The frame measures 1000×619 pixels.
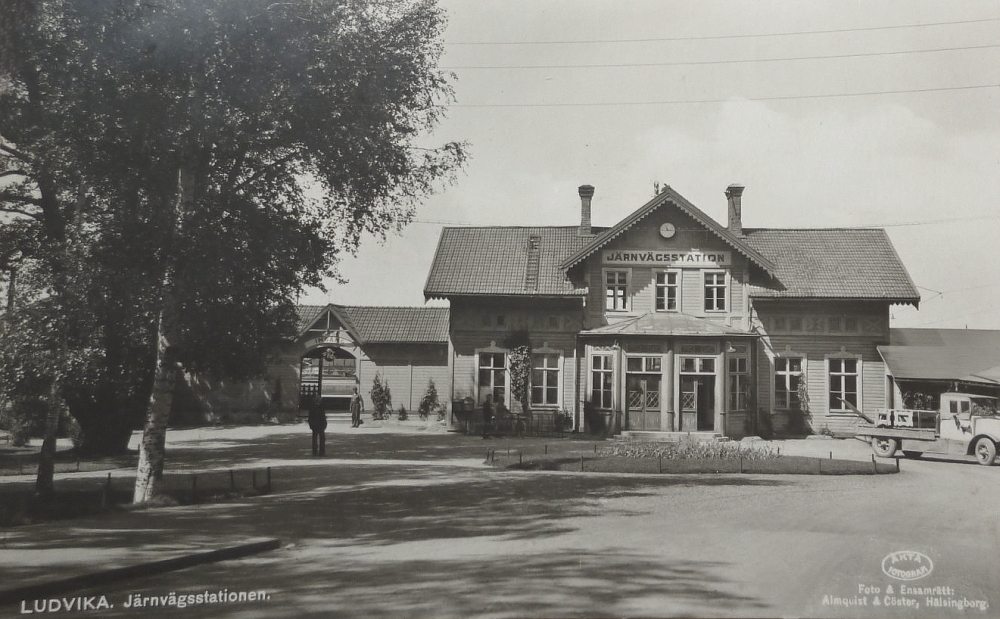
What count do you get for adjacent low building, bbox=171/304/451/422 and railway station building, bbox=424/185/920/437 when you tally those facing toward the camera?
2

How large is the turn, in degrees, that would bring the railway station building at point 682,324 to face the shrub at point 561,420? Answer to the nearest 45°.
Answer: approximately 90° to its right

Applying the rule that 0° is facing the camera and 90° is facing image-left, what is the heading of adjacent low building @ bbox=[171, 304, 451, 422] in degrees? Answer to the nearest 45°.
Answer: approximately 0°

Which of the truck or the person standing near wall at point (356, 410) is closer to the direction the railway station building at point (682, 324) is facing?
the truck

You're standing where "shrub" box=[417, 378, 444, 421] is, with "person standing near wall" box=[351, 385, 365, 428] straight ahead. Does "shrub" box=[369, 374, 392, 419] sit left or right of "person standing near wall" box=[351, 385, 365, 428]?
right

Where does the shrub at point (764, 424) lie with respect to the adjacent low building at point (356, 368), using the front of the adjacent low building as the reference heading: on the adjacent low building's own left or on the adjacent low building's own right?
on the adjacent low building's own left

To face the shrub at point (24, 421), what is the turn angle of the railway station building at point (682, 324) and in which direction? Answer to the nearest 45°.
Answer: approximately 45° to its right

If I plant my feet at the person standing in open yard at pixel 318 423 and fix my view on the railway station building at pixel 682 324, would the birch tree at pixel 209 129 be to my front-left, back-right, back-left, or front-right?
back-right
